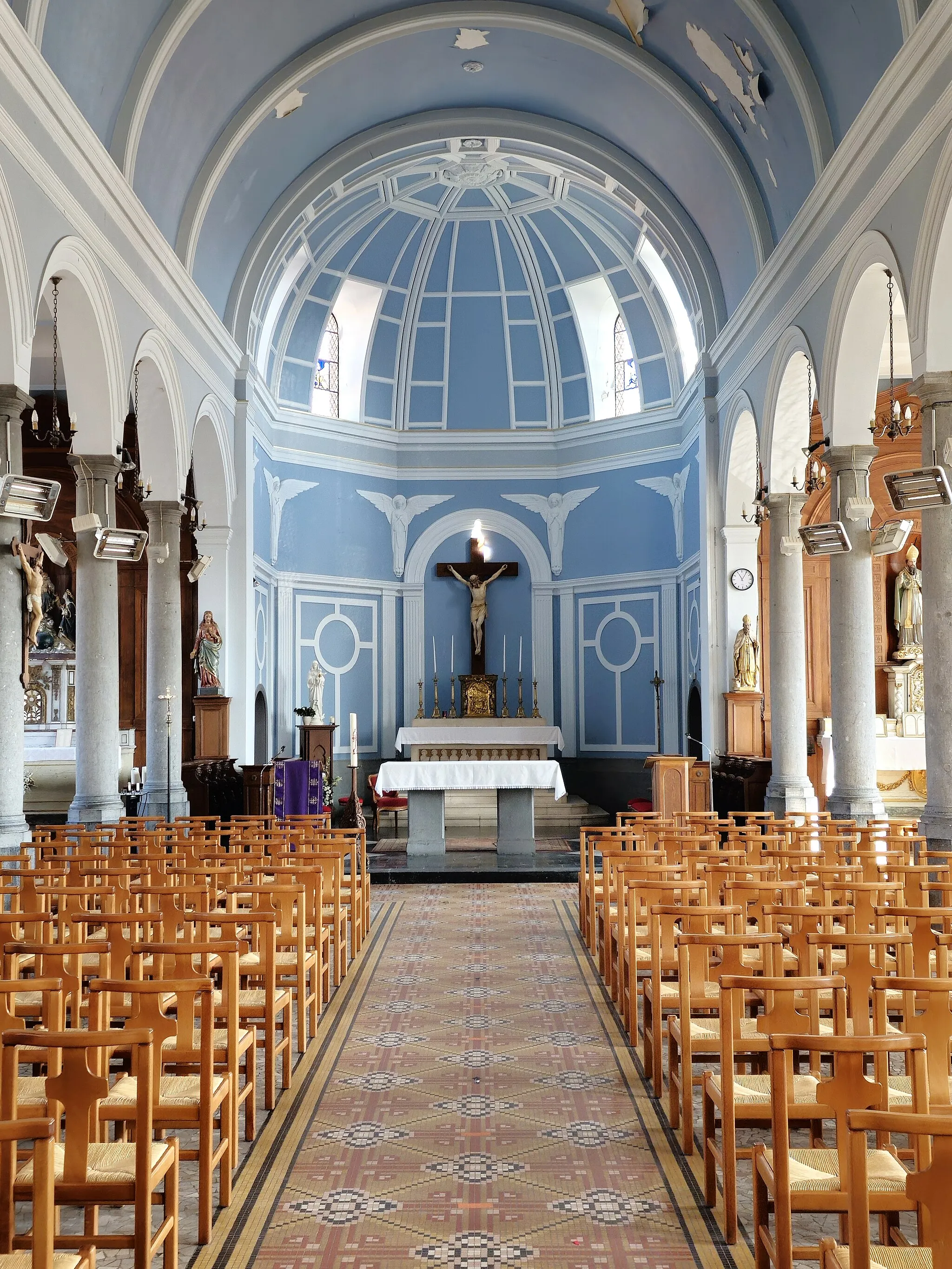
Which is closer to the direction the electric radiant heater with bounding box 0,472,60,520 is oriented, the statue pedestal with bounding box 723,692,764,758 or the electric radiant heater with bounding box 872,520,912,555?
the electric radiant heater

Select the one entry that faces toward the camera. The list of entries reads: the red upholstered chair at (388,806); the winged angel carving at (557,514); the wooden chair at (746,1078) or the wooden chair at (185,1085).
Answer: the winged angel carving

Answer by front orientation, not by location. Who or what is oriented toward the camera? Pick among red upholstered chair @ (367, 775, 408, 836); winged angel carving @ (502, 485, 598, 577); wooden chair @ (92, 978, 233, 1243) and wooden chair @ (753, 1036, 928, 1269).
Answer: the winged angel carving

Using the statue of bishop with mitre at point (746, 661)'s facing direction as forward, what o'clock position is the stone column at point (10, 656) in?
The stone column is roughly at 1 o'clock from the statue of bishop with mitre.

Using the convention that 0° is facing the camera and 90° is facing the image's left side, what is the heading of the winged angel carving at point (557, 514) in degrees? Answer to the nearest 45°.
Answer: approximately 0°

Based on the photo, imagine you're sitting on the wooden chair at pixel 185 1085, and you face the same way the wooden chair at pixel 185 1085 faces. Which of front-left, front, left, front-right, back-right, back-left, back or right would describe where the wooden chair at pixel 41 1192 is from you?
back

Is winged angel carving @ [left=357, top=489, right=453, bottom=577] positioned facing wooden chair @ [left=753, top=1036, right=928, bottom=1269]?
yes

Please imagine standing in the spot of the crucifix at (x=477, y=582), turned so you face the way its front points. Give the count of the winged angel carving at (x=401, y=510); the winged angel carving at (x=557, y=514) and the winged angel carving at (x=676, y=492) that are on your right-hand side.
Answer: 1

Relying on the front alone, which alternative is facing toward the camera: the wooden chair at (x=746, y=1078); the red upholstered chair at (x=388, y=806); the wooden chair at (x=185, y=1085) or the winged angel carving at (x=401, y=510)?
the winged angel carving

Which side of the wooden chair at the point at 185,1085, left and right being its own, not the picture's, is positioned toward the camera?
back

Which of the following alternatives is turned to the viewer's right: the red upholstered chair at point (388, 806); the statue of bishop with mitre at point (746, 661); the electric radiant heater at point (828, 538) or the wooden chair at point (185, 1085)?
the red upholstered chair
